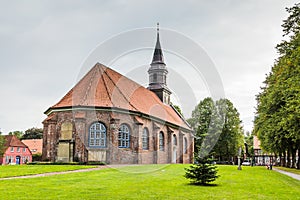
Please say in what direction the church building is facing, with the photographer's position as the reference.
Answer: facing away from the viewer and to the right of the viewer

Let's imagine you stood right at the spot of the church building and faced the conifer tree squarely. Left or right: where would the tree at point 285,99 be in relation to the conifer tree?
left

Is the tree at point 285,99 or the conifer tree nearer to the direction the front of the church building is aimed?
the tree

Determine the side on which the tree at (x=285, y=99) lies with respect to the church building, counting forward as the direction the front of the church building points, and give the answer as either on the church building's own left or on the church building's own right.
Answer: on the church building's own right

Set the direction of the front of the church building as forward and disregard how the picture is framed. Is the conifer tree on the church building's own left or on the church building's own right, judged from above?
on the church building's own right
